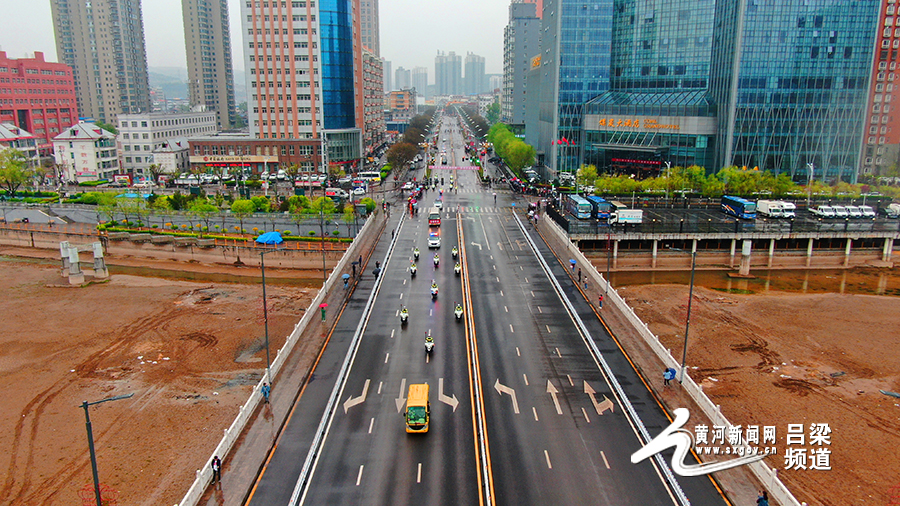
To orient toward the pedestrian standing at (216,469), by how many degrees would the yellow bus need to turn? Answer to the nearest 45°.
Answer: approximately 90° to its right

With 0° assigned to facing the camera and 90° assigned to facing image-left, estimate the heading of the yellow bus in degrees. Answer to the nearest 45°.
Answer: approximately 0°
